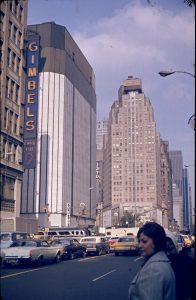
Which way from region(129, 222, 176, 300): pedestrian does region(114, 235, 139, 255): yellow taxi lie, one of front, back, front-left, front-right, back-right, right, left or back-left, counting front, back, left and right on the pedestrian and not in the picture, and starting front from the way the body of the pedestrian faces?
right

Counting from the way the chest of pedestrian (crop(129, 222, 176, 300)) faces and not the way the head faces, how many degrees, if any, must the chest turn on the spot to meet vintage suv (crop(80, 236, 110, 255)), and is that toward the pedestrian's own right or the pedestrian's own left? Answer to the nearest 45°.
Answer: approximately 90° to the pedestrian's own right

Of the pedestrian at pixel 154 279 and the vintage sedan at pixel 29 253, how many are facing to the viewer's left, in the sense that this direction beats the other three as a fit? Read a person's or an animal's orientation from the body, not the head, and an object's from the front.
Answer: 1

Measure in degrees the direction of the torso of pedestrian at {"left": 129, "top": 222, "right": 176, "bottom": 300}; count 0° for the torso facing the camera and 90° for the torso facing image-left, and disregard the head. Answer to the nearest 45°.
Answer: approximately 90°

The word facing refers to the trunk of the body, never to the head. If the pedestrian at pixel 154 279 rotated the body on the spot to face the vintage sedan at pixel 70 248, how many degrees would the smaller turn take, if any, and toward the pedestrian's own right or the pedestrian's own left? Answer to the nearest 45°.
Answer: approximately 90° to the pedestrian's own right

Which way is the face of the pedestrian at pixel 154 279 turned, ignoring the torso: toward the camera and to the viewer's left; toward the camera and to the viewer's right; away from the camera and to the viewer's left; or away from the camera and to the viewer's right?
toward the camera and to the viewer's left
